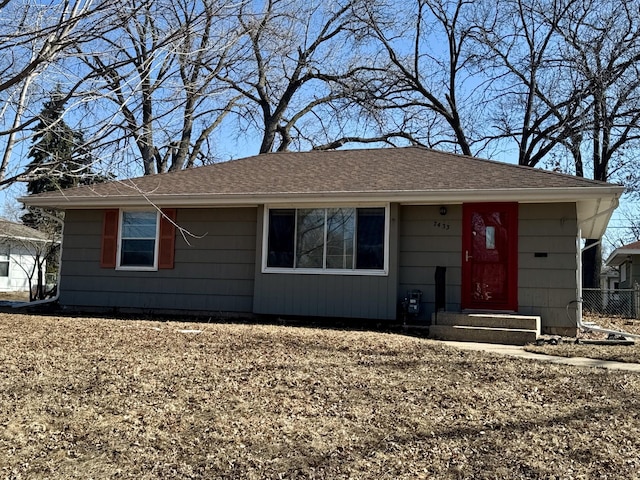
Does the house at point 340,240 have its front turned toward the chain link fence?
no

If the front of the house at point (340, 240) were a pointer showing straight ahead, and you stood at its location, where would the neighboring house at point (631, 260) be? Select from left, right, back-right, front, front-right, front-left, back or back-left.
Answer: back-left

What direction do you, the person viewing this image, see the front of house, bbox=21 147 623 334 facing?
facing the viewer

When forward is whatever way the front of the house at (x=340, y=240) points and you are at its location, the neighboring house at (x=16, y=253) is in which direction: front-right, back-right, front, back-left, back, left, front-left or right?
back-right

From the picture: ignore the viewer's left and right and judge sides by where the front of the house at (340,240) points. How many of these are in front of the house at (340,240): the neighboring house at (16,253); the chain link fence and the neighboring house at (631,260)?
0
